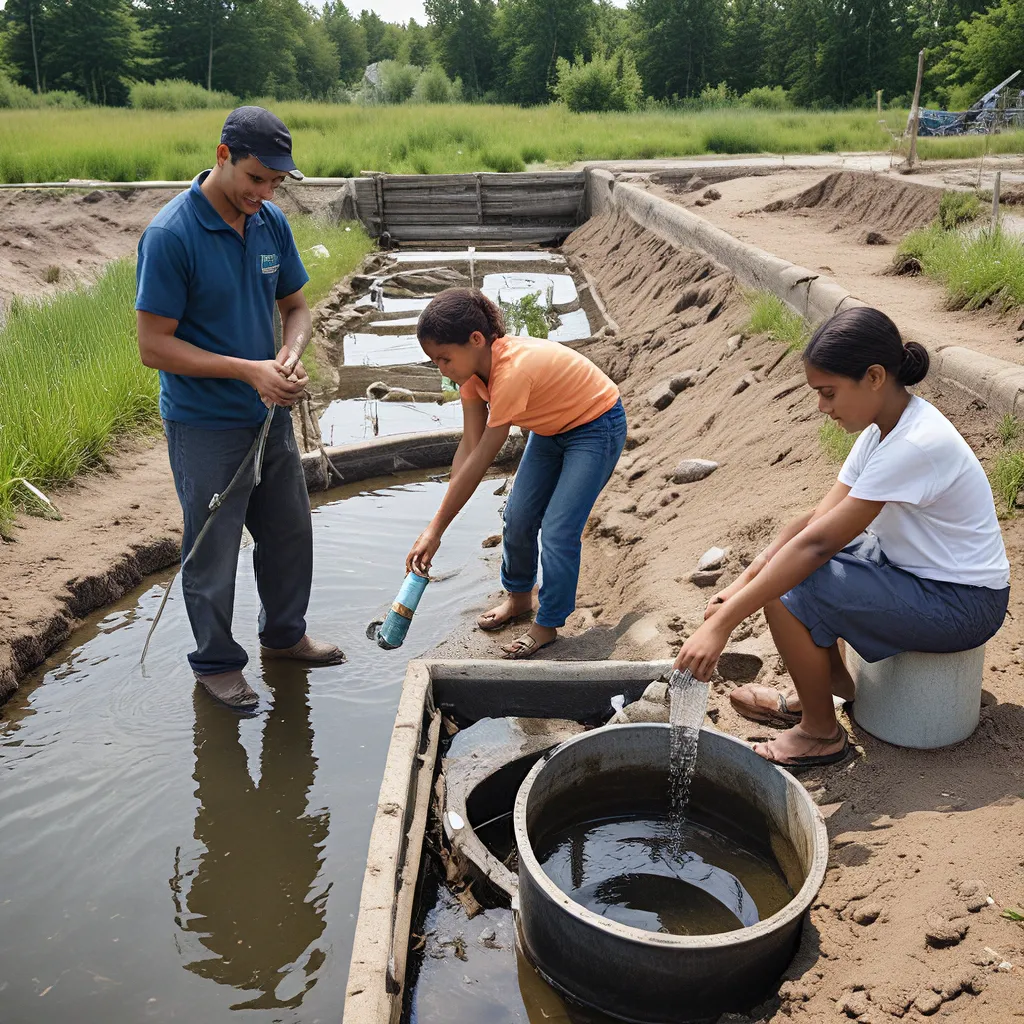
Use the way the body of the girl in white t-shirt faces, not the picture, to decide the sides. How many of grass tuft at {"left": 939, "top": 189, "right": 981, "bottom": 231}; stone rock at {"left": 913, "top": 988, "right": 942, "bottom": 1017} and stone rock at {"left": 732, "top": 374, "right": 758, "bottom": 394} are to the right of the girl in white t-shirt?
2

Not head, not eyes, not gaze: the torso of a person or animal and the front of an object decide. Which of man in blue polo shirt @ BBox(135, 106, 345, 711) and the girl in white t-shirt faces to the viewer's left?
the girl in white t-shirt

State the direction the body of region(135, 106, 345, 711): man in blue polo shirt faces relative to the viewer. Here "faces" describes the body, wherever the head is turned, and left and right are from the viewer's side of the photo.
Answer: facing the viewer and to the right of the viewer

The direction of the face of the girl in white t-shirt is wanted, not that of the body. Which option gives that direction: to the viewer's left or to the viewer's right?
to the viewer's left

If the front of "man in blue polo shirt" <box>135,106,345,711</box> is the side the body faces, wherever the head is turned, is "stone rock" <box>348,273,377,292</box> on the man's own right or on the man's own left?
on the man's own left

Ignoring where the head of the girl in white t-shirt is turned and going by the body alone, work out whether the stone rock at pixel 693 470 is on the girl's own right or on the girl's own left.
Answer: on the girl's own right

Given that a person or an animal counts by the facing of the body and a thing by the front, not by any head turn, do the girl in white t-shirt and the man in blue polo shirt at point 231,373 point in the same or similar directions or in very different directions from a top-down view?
very different directions

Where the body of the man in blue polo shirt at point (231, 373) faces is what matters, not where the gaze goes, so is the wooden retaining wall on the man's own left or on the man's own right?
on the man's own left

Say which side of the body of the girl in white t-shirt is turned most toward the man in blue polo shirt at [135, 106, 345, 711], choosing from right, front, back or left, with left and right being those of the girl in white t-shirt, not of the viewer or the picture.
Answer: front

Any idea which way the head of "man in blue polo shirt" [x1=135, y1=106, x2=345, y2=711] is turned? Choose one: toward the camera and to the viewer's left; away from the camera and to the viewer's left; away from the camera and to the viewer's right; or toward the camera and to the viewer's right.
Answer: toward the camera and to the viewer's right

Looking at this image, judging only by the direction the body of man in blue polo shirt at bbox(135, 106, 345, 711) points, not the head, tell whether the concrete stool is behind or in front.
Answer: in front

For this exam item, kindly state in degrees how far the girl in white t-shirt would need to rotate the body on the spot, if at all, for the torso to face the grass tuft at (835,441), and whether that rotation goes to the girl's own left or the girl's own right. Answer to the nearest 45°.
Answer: approximately 90° to the girl's own right

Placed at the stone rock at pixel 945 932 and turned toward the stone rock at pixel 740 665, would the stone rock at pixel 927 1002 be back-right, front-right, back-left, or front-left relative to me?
back-left

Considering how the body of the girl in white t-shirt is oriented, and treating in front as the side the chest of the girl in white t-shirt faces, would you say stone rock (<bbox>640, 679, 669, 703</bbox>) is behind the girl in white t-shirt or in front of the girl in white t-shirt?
in front

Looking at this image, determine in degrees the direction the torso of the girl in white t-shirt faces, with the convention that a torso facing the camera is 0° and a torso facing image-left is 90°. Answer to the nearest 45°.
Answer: approximately 90°

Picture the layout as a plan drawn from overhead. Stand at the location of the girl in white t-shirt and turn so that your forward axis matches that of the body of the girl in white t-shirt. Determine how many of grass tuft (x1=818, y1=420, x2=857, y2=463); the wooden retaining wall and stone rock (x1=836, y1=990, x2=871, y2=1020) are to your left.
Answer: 1

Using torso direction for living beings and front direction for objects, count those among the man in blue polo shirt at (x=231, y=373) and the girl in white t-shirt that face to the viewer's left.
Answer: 1

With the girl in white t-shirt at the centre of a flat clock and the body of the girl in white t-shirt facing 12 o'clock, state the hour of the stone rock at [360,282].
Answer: The stone rock is roughly at 2 o'clock from the girl in white t-shirt.
